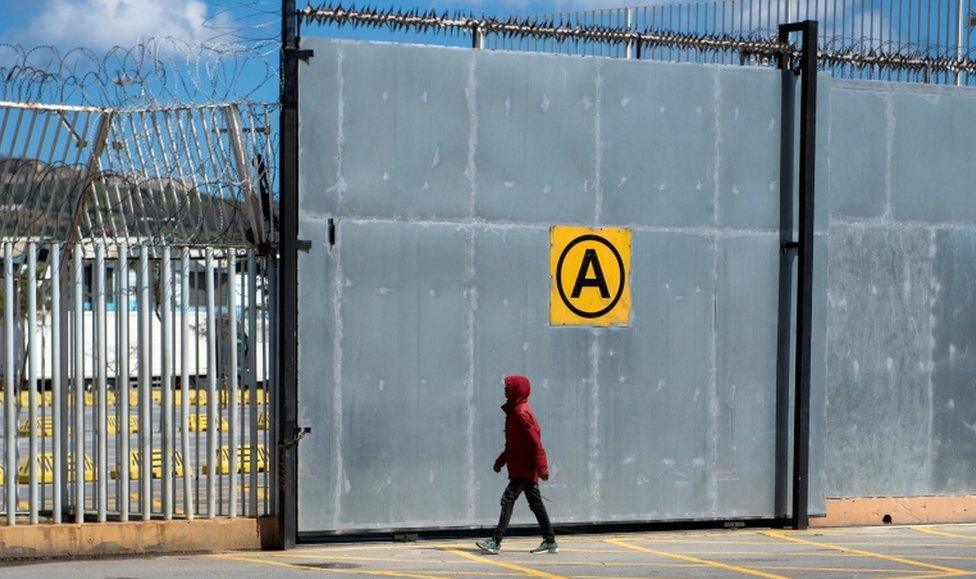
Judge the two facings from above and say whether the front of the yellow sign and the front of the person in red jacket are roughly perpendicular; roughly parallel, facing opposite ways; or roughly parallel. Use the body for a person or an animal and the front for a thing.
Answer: roughly perpendicular

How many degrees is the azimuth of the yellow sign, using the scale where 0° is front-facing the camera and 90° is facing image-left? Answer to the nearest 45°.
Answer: approximately 0°
